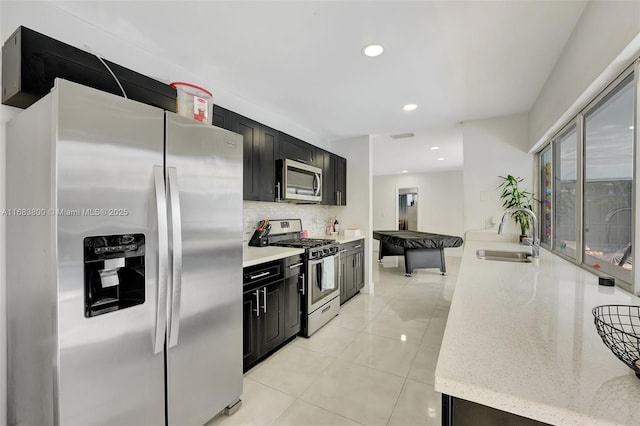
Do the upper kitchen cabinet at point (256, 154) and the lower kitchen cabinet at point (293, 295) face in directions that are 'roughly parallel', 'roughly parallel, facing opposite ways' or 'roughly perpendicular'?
roughly parallel

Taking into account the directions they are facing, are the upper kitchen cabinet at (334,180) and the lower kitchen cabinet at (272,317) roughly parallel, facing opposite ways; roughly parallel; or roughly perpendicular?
roughly parallel

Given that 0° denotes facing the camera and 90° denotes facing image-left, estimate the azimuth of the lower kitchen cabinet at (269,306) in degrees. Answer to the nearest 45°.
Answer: approximately 315°

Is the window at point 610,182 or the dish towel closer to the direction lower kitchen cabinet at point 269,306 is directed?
the window

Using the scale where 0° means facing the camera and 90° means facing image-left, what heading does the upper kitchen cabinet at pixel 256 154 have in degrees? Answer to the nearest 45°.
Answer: approximately 315°

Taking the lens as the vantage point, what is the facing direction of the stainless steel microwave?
facing the viewer and to the right of the viewer

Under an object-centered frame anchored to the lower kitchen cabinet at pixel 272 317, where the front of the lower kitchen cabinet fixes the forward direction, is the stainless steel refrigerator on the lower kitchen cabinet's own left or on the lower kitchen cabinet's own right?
on the lower kitchen cabinet's own right

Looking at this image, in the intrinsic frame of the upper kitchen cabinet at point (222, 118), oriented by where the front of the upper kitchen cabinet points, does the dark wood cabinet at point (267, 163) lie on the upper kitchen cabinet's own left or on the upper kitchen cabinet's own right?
on the upper kitchen cabinet's own left

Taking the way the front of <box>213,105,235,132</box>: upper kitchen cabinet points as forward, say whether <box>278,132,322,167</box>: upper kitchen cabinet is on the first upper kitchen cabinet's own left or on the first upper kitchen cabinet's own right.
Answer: on the first upper kitchen cabinet's own left

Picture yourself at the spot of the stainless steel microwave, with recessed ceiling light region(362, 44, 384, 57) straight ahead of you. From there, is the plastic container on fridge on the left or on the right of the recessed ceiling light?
right

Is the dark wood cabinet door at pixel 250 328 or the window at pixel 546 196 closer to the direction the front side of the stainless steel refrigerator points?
the window

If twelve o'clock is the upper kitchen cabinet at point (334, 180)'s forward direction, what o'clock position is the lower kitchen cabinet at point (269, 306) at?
The lower kitchen cabinet is roughly at 2 o'clock from the upper kitchen cabinet.

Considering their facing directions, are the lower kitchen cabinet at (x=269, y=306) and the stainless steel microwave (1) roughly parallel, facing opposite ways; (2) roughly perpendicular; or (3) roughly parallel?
roughly parallel
